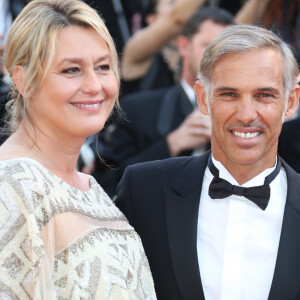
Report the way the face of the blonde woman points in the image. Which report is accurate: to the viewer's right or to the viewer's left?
to the viewer's right

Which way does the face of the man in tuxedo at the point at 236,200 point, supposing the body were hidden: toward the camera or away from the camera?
toward the camera

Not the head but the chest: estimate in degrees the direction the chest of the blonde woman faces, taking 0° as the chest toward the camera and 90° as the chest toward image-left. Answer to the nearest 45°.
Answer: approximately 315°

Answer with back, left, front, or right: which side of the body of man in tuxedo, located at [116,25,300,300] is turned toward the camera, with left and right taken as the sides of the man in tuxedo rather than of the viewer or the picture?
front

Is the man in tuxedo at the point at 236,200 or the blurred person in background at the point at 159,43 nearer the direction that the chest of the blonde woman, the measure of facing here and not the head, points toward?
the man in tuxedo

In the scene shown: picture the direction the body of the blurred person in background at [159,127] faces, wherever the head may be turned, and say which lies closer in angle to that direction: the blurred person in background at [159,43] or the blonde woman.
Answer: the blonde woman

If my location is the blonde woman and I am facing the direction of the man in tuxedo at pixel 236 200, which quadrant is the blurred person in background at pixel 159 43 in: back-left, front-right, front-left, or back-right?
front-left

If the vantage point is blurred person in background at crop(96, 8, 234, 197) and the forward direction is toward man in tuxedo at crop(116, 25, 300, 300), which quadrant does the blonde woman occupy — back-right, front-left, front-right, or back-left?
front-right

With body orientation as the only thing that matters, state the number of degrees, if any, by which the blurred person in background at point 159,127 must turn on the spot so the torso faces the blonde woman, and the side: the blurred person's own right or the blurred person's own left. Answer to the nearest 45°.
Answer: approximately 45° to the blurred person's own right

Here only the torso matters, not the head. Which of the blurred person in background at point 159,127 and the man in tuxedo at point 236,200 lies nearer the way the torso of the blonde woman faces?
the man in tuxedo

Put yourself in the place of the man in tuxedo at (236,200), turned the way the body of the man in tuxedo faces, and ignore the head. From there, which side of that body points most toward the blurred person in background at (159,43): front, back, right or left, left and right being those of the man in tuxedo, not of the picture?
back

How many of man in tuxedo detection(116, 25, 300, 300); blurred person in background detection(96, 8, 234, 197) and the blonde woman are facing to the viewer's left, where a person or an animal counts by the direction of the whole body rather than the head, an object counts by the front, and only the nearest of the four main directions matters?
0
